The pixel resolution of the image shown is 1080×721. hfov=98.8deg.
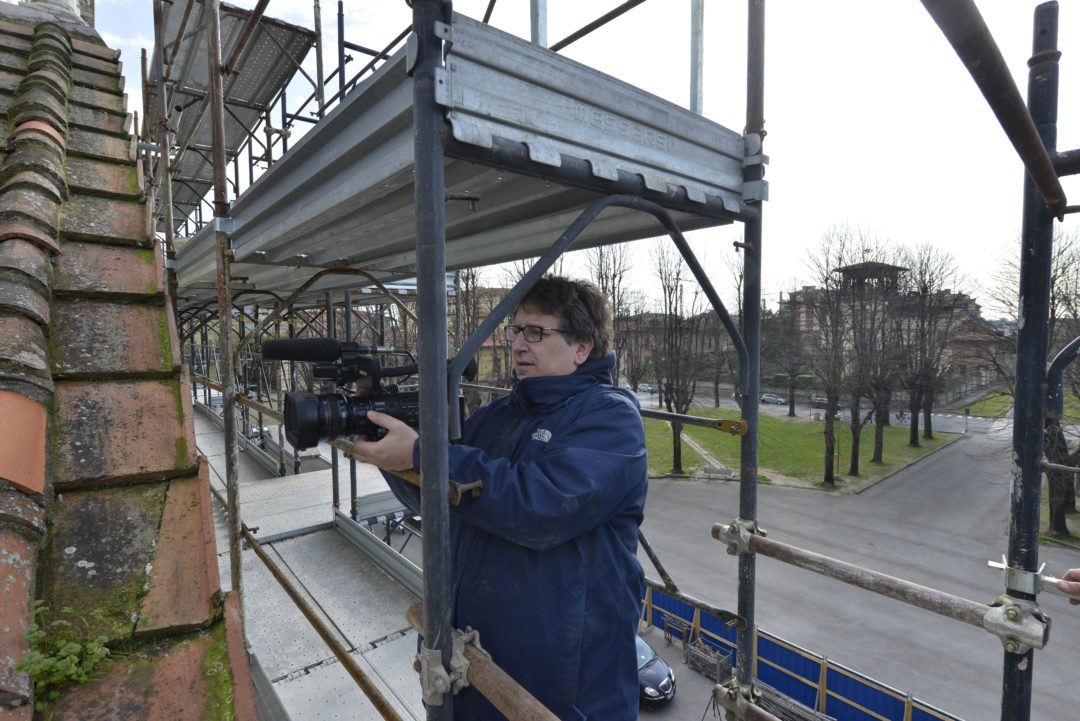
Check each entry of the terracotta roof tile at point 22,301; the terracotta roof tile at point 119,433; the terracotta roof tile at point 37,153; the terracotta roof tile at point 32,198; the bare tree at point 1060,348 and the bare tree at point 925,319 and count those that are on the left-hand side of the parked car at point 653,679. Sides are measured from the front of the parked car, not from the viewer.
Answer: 2

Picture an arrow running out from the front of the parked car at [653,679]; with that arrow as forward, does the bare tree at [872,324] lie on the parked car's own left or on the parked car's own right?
on the parked car's own left

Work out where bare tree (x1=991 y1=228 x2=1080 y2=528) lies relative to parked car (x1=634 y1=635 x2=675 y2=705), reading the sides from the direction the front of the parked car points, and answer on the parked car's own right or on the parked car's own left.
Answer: on the parked car's own left

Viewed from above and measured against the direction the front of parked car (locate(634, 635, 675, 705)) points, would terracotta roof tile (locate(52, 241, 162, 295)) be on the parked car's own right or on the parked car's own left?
on the parked car's own right

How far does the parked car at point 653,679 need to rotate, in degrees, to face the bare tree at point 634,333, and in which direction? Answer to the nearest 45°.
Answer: approximately 135° to its left

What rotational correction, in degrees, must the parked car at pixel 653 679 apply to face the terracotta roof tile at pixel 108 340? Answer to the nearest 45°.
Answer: approximately 45° to its right

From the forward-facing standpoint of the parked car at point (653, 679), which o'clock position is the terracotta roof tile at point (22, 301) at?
The terracotta roof tile is roughly at 2 o'clock from the parked car.

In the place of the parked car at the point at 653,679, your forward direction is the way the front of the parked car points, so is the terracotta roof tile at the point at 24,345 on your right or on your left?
on your right

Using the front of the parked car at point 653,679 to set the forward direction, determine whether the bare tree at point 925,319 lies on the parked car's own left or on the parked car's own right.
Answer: on the parked car's own left

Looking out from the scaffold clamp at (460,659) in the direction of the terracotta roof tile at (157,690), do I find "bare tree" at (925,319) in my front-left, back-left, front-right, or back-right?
back-right

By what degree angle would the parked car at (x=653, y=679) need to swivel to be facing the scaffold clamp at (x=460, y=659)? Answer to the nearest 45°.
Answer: approximately 45° to its right

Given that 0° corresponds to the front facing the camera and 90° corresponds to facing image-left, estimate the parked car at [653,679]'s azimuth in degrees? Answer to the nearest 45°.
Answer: approximately 315°

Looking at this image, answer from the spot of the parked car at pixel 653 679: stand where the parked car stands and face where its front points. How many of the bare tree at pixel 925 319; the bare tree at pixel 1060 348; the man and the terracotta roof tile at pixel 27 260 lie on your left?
2

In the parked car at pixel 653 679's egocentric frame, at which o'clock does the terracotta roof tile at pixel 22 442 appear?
The terracotta roof tile is roughly at 2 o'clock from the parked car.
